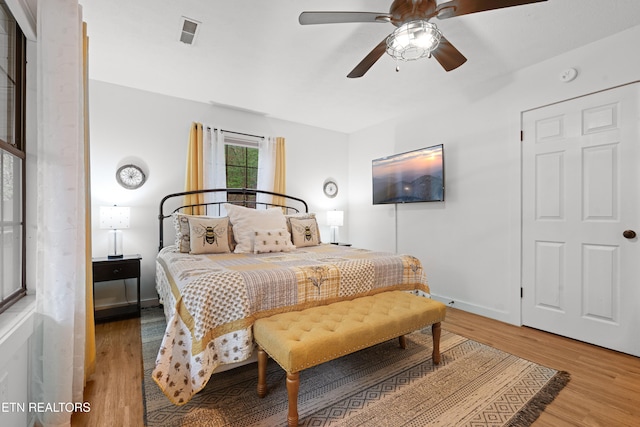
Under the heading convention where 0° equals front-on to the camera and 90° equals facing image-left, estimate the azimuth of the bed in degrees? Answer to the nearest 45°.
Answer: approximately 315°

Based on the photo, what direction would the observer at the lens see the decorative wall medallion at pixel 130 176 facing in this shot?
facing the viewer

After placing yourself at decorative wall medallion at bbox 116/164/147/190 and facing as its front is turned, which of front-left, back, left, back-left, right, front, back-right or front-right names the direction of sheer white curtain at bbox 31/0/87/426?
front

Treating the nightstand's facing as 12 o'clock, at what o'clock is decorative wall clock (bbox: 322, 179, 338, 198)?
The decorative wall clock is roughly at 9 o'clock from the nightstand.

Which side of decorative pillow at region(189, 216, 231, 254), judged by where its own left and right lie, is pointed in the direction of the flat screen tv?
left

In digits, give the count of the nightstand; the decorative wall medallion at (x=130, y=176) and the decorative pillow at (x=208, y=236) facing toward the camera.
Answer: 3

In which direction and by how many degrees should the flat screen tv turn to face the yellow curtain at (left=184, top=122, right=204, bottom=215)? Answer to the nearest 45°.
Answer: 0° — it already faces it

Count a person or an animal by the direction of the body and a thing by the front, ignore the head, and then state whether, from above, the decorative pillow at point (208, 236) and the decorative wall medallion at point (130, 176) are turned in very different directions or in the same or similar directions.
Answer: same or similar directions

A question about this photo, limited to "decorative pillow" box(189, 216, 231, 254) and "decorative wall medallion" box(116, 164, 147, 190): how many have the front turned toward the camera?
2

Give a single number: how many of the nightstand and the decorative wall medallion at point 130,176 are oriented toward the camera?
2

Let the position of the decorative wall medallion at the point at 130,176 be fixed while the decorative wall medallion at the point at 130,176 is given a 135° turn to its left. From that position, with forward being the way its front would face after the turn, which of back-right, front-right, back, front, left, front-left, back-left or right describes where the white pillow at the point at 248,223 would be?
right

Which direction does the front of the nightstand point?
toward the camera

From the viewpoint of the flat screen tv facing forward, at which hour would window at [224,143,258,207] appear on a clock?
The window is roughly at 1 o'clock from the flat screen tv.

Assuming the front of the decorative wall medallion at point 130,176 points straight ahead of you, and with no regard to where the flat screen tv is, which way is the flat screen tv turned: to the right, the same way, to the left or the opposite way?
to the right
